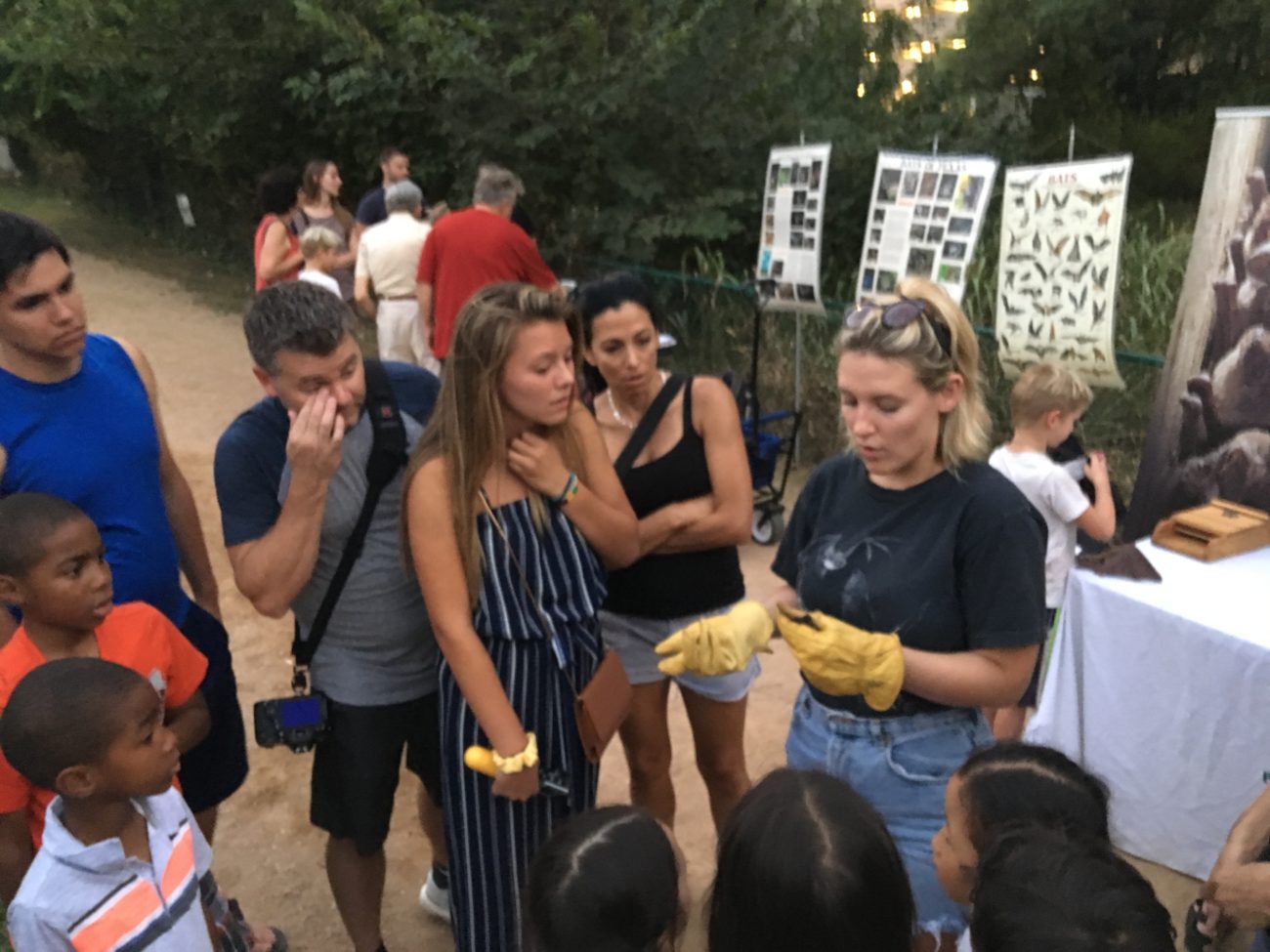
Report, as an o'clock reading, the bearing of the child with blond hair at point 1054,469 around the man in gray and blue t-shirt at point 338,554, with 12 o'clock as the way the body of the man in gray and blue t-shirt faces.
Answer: The child with blond hair is roughly at 10 o'clock from the man in gray and blue t-shirt.

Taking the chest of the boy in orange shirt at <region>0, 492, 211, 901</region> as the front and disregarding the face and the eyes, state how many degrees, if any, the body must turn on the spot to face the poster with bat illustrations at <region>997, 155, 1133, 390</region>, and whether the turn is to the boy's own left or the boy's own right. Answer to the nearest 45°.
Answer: approximately 45° to the boy's own left

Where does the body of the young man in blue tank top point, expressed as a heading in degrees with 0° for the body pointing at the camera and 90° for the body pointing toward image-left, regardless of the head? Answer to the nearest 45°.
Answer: approximately 315°

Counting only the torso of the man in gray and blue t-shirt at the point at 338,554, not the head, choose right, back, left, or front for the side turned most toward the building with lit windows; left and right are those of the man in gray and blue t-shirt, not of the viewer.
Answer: left

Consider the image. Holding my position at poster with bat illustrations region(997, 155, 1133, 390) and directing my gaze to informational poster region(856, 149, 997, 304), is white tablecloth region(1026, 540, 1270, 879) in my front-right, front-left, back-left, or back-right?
back-left

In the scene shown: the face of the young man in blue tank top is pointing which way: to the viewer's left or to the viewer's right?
to the viewer's right

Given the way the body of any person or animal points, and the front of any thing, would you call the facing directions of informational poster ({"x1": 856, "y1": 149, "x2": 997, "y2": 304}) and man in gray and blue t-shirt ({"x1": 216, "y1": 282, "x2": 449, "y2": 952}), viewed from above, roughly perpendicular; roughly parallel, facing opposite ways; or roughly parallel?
roughly perpendicular

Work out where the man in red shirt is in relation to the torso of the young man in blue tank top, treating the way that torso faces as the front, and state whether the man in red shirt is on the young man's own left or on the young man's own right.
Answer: on the young man's own left

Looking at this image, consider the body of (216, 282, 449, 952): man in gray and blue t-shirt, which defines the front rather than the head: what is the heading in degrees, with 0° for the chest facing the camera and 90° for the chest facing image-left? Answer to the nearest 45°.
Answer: approximately 315°

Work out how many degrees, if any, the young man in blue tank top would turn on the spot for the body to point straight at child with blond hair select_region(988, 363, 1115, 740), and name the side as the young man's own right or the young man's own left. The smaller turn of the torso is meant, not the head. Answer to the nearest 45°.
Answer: approximately 45° to the young man's own left

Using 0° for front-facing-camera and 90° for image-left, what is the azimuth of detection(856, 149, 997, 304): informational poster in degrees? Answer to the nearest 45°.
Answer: approximately 0°

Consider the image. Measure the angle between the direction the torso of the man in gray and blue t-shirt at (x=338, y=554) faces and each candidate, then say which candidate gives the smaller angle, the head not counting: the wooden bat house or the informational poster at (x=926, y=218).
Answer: the wooden bat house
